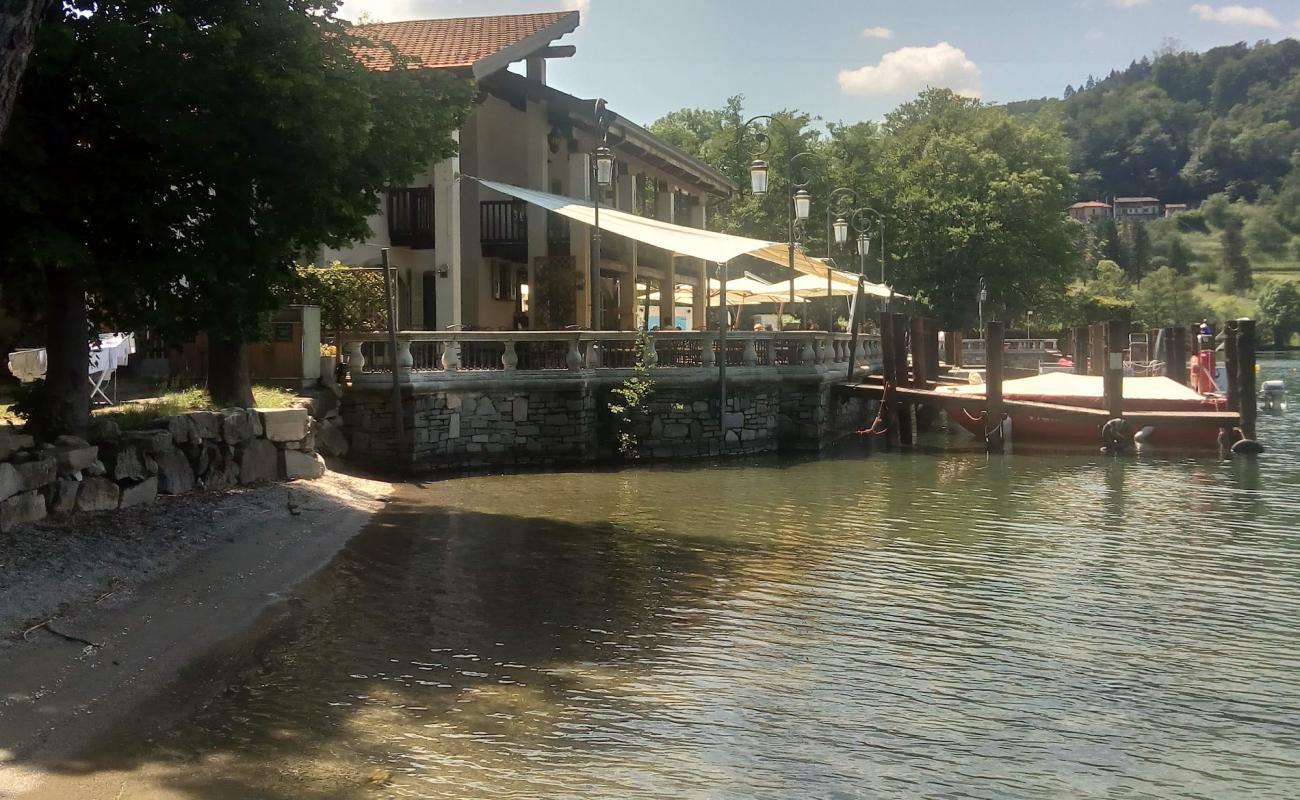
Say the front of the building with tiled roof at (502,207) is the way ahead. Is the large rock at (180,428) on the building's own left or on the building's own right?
on the building's own right

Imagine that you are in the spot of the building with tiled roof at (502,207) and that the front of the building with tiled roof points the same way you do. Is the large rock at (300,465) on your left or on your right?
on your right

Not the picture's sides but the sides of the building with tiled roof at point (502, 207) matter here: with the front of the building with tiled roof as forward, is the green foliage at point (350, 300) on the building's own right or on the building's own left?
on the building's own right

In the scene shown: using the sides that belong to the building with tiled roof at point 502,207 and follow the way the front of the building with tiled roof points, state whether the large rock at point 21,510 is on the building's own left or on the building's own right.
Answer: on the building's own right
